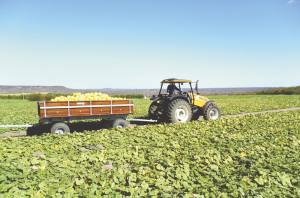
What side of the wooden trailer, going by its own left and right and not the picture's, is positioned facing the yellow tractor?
front

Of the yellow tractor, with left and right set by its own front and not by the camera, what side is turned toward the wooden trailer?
back

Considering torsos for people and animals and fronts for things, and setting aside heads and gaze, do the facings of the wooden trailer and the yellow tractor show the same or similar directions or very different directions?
same or similar directions

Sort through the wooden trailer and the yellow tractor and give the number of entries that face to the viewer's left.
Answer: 0

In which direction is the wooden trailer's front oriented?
to the viewer's right

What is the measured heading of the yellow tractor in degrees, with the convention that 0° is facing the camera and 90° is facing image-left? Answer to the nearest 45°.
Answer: approximately 225°
